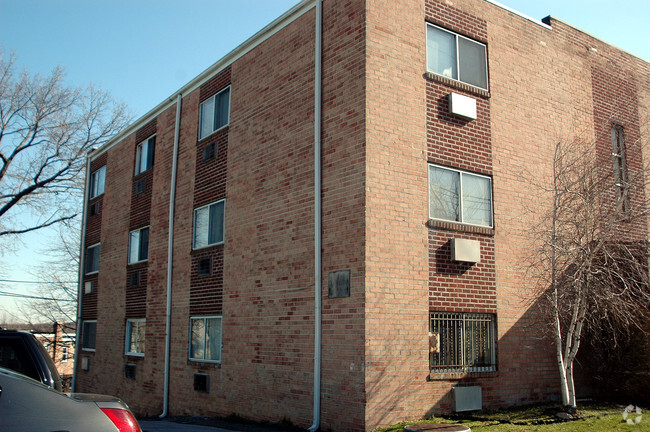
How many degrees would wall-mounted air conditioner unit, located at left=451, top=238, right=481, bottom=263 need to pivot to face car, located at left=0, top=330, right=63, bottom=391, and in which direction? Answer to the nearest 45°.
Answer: approximately 90° to its right

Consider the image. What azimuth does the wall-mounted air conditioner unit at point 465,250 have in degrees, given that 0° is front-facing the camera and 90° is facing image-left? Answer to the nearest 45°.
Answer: approximately 315°

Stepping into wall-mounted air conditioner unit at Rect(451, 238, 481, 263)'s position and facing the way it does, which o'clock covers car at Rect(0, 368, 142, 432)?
The car is roughly at 2 o'clock from the wall-mounted air conditioner unit.
